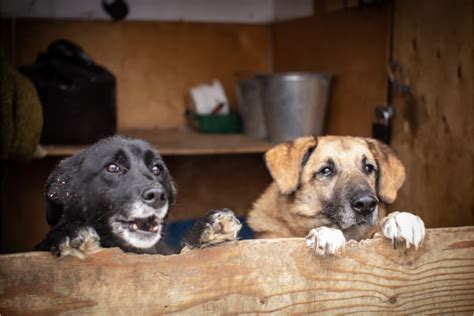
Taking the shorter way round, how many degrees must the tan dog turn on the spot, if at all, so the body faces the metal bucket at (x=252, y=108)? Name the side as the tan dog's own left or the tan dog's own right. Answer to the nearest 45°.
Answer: approximately 135° to the tan dog's own left

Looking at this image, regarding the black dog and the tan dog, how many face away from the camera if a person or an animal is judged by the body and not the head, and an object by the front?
0

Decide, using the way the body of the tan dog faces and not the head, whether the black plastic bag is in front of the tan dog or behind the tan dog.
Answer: behind

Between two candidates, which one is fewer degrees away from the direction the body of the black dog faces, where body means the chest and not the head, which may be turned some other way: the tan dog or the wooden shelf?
the tan dog

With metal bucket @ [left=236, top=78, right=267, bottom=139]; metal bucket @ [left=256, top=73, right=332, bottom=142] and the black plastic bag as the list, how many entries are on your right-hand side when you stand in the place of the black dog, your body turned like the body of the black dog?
0

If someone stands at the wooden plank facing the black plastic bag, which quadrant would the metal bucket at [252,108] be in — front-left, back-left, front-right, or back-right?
front-right

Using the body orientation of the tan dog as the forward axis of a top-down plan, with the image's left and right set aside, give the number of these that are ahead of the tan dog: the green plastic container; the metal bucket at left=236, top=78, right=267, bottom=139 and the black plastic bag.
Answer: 0

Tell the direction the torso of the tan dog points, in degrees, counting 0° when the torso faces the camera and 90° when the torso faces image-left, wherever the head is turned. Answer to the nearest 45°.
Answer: approximately 315°

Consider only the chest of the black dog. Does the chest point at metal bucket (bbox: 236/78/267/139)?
no

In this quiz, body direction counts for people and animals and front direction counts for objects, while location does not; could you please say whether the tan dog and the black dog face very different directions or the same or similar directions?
same or similar directions

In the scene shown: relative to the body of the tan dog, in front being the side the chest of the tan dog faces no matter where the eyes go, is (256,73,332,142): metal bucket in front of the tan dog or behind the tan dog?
behind

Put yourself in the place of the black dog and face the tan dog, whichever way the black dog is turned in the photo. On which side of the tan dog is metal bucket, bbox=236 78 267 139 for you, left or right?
left

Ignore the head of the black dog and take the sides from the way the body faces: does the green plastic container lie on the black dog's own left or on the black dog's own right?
on the black dog's own left

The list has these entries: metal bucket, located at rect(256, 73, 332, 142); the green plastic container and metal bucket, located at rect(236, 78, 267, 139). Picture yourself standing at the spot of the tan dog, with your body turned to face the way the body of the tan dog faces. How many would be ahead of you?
0

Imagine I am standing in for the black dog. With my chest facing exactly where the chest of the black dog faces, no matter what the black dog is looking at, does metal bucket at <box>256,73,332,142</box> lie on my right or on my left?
on my left

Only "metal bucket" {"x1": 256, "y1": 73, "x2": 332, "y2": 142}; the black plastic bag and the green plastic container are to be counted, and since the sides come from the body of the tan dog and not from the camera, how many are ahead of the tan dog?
0
